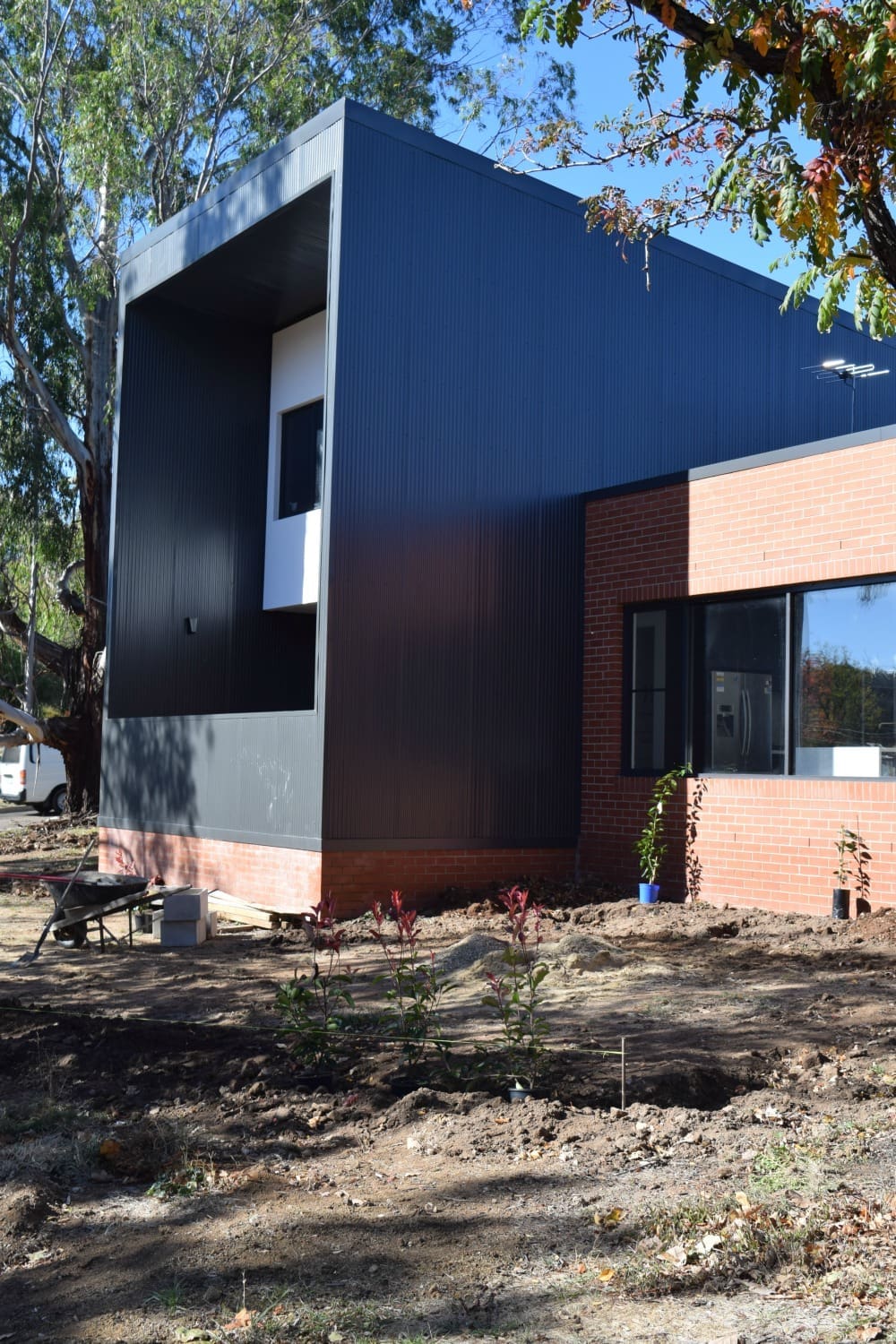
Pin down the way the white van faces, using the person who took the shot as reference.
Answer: facing away from the viewer and to the right of the viewer

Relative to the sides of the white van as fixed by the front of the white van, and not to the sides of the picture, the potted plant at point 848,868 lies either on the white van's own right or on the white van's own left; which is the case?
on the white van's own right
